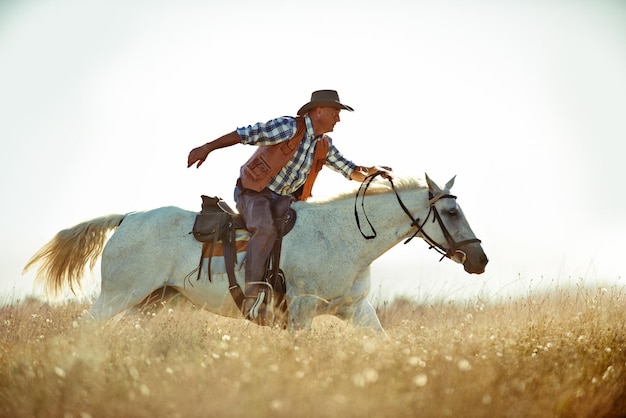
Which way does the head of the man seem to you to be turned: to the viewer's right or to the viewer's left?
to the viewer's right

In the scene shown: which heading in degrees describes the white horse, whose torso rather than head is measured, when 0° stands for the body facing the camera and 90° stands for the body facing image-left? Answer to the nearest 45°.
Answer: approximately 270°
